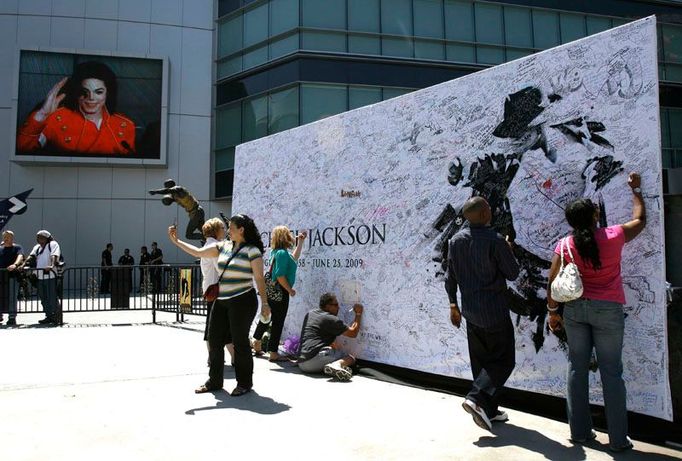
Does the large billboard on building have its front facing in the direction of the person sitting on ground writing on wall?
yes

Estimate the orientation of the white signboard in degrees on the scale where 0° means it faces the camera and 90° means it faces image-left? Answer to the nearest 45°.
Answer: approximately 45°

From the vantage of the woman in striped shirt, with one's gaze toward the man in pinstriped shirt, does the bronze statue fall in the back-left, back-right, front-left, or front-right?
back-left

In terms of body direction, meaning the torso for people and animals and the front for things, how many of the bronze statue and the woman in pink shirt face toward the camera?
0

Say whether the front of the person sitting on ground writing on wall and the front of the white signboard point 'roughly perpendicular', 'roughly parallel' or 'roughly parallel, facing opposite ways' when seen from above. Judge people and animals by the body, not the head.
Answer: roughly parallel, facing opposite ways

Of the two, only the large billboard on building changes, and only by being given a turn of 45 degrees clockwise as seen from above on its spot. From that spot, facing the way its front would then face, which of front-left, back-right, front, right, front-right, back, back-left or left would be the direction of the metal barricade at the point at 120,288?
front-left

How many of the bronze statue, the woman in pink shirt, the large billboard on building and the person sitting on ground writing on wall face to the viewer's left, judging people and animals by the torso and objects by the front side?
1

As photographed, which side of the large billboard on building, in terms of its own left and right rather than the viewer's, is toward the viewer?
front

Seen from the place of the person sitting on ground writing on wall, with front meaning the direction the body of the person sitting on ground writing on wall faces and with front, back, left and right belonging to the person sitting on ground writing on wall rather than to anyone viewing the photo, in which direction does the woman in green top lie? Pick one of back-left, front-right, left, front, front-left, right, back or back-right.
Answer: left

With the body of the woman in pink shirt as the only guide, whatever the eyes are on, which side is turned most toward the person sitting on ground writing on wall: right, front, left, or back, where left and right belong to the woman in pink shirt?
left

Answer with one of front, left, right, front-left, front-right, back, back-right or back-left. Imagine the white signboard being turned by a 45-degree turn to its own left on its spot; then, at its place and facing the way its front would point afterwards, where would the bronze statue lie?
back-right

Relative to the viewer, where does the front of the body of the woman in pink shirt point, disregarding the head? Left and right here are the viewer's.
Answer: facing away from the viewer and to the right of the viewer

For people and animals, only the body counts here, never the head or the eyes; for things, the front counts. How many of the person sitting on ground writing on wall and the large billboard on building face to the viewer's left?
0

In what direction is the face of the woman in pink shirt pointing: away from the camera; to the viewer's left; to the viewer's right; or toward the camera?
away from the camera

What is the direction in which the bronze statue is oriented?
to the viewer's left

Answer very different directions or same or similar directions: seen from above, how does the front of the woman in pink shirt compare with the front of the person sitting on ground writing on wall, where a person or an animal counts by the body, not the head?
same or similar directions

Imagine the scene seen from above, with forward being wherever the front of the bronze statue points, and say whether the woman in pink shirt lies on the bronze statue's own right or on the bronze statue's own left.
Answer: on the bronze statue's own left

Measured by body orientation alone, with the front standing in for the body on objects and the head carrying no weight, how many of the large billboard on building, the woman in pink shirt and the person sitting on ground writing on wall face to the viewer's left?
0

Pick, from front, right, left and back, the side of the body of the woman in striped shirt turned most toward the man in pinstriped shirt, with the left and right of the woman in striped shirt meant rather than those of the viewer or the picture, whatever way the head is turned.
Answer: left
